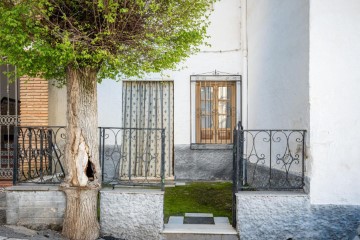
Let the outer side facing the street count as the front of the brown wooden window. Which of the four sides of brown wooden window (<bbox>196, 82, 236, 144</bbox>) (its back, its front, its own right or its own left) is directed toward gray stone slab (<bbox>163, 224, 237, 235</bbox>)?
front

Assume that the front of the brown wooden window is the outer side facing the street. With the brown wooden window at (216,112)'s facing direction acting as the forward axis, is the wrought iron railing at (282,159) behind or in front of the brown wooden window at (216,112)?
in front

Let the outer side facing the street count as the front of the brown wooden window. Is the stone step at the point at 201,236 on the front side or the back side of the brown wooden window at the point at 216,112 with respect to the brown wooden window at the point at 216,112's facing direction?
on the front side

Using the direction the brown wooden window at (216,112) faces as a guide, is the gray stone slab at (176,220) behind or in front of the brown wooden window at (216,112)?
in front

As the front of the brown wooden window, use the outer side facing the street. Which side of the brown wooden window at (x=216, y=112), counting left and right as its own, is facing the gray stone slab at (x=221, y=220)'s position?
front

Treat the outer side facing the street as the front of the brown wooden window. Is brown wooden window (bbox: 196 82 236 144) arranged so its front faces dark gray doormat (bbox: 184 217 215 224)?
yes

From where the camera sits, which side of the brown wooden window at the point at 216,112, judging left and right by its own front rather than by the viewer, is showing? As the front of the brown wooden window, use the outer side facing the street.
front

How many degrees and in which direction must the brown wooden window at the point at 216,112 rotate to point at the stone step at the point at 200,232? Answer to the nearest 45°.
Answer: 0° — it already faces it
